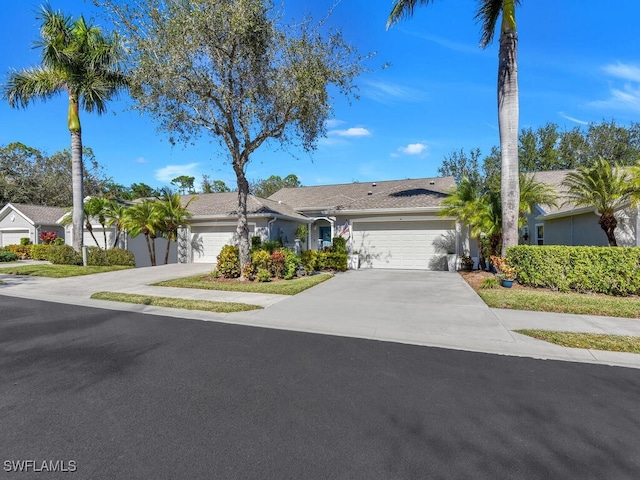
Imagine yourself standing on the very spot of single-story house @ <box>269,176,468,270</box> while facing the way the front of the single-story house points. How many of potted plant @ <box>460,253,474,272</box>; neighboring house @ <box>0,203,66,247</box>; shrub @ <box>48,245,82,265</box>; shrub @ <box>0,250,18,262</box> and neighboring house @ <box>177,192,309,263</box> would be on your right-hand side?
4

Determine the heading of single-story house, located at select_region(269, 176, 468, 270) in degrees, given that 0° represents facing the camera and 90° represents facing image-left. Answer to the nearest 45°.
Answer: approximately 0°

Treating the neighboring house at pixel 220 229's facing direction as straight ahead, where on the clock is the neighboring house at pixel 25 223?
the neighboring house at pixel 25 223 is roughly at 4 o'clock from the neighboring house at pixel 220 229.

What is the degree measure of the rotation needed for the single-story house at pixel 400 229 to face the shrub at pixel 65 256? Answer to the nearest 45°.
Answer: approximately 90° to its right

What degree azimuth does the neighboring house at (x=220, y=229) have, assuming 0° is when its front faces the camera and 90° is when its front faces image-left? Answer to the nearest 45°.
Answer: approximately 0°

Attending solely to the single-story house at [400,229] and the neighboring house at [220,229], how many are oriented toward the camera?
2

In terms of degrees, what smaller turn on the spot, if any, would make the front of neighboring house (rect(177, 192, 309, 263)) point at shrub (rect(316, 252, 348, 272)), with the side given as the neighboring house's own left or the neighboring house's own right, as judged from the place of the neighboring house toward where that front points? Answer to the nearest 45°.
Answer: approximately 45° to the neighboring house's own left

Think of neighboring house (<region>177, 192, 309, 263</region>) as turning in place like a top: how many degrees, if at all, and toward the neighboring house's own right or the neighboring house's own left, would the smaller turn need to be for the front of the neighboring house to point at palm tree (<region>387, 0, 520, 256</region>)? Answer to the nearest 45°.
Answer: approximately 45° to the neighboring house's own left

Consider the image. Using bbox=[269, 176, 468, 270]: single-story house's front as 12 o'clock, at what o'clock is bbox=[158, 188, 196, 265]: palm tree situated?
The palm tree is roughly at 3 o'clock from the single-story house.

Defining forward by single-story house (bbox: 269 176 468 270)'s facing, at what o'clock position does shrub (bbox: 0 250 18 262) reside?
The shrub is roughly at 3 o'clock from the single-story house.

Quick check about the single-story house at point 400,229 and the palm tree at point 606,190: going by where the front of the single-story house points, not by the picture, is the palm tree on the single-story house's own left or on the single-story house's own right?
on the single-story house's own left

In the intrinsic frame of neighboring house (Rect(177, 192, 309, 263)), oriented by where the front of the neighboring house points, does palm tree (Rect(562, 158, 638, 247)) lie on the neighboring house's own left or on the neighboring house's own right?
on the neighboring house's own left

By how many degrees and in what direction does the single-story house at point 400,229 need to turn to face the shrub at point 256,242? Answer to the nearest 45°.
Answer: approximately 90° to its right
